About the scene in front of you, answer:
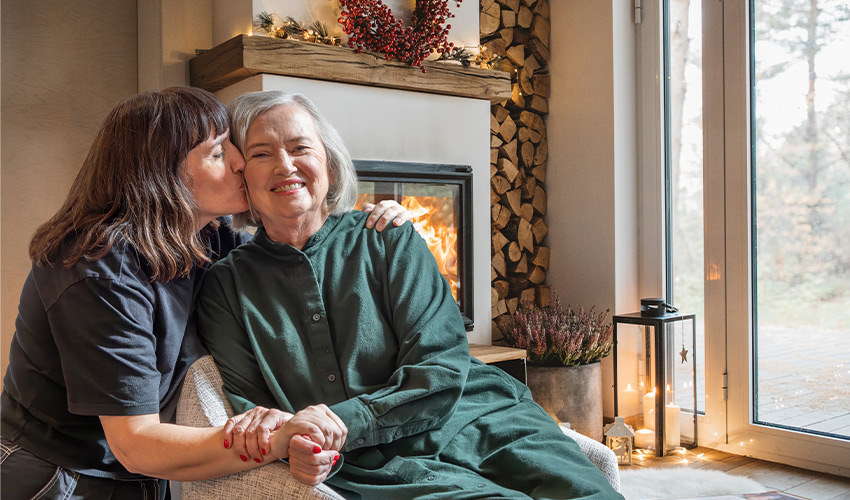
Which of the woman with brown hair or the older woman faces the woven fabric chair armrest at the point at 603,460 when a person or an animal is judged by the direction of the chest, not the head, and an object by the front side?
the woman with brown hair

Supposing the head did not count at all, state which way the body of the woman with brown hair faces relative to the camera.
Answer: to the viewer's right

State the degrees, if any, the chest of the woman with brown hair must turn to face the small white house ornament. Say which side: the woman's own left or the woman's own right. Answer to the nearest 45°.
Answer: approximately 45° to the woman's own left

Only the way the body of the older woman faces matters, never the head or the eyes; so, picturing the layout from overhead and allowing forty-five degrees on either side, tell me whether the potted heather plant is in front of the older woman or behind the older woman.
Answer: behind

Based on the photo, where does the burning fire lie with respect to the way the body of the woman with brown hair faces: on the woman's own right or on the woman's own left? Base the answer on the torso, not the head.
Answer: on the woman's own left

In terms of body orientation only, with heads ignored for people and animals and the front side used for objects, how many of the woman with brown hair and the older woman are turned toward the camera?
1

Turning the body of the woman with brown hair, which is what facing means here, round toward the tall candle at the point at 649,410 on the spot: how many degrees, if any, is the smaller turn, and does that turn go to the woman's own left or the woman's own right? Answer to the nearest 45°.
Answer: approximately 45° to the woman's own left

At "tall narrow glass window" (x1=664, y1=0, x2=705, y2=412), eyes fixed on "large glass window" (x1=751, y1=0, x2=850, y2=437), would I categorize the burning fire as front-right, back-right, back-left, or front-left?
back-right

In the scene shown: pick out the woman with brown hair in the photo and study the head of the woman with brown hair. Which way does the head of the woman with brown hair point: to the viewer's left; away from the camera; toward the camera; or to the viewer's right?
to the viewer's right

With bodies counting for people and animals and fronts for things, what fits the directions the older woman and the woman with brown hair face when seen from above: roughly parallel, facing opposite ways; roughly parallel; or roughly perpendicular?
roughly perpendicular

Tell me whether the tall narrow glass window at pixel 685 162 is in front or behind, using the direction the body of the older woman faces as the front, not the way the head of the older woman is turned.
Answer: behind

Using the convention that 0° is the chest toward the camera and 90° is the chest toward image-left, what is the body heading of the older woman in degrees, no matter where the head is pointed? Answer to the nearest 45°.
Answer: approximately 0°

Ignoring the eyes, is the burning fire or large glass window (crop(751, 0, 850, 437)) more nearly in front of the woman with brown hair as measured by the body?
the large glass window

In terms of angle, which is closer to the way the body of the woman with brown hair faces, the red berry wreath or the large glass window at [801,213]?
the large glass window
